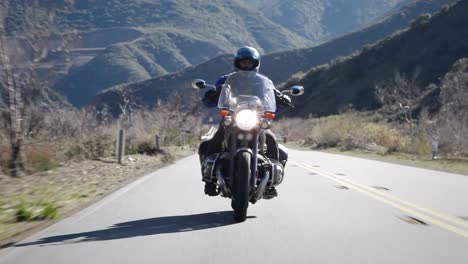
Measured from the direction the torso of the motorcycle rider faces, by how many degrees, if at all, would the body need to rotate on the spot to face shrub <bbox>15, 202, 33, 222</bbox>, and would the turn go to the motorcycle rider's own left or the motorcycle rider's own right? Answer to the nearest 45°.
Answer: approximately 90° to the motorcycle rider's own right

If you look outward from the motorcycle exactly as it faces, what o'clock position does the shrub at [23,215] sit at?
The shrub is roughly at 3 o'clock from the motorcycle.

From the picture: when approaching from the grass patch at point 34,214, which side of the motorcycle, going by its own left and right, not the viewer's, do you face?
right

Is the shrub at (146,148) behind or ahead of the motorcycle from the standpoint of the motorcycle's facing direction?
behind

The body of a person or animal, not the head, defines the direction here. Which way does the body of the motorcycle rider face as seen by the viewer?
toward the camera

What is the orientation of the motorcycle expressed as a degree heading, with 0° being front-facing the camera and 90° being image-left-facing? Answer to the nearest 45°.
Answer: approximately 0°

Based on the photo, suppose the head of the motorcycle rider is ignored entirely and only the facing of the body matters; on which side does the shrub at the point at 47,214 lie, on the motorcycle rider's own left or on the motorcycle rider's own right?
on the motorcycle rider's own right

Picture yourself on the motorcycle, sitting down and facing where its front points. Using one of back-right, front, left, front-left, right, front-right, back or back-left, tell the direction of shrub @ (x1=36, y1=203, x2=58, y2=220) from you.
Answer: right

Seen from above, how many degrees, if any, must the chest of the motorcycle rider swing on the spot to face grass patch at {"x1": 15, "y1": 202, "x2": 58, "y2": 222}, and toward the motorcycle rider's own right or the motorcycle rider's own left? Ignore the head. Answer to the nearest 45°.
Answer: approximately 90° to the motorcycle rider's own right
